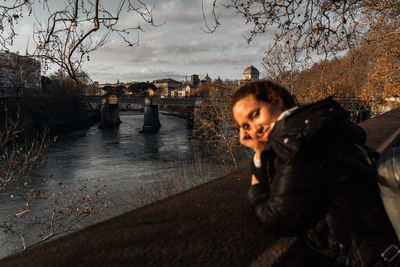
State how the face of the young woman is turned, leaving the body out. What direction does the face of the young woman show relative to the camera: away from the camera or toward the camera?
toward the camera

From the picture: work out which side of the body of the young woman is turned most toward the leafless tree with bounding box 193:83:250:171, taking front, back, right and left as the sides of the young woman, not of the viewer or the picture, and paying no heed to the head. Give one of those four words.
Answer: right

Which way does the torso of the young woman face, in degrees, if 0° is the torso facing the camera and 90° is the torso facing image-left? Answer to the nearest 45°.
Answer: approximately 90°
